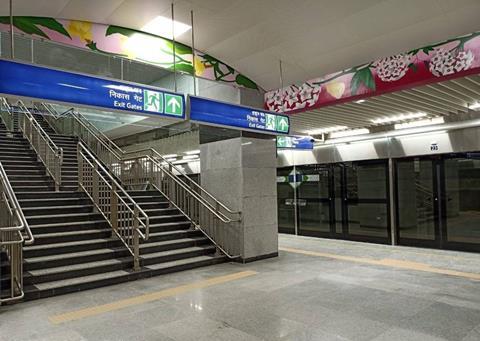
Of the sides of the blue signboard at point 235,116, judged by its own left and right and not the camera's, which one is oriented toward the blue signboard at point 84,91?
right

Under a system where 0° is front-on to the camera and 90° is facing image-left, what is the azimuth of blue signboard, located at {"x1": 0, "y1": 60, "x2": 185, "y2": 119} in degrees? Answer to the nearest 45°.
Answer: approximately 315°

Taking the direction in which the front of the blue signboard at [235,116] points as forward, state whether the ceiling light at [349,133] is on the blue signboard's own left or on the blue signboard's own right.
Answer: on the blue signboard's own left

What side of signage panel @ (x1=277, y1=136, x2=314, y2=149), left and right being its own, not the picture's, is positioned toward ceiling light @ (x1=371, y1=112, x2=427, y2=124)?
left

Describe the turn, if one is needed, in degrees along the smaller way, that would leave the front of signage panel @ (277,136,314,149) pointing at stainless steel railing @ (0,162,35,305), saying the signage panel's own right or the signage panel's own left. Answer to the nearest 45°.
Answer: approximately 45° to the signage panel's own right

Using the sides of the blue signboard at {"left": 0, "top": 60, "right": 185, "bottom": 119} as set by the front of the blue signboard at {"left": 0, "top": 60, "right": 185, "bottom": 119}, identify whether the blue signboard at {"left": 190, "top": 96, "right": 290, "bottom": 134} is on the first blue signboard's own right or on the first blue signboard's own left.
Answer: on the first blue signboard's own left
